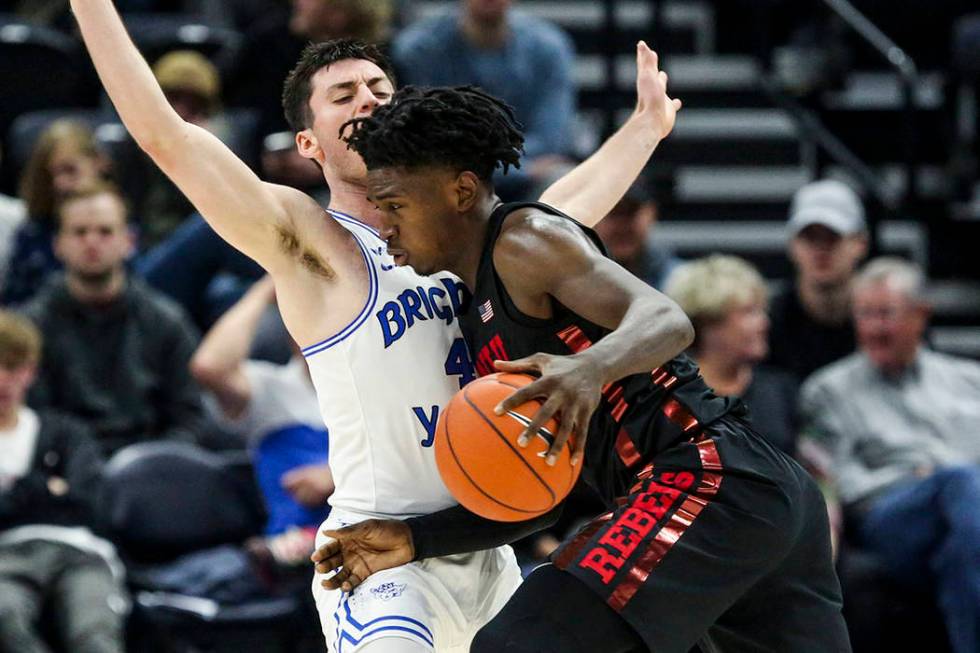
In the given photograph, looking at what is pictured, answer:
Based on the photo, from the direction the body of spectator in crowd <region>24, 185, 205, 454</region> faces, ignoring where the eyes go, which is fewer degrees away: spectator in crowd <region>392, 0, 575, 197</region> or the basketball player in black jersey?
the basketball player in black jersey

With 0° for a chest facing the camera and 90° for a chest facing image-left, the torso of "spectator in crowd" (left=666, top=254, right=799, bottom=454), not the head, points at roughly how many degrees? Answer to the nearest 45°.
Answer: approximately 315°

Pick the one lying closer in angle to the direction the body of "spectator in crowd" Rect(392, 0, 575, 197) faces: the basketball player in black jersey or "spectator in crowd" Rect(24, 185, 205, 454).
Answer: the basketball player in black jersey

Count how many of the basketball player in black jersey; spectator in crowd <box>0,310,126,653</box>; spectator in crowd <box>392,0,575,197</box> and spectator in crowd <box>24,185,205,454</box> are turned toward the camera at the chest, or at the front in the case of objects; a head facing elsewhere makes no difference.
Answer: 3

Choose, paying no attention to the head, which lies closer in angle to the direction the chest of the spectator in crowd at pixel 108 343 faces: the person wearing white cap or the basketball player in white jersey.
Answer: the basketball player in white jersey

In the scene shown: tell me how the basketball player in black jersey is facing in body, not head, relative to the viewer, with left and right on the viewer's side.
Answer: facing to the left of the viewer

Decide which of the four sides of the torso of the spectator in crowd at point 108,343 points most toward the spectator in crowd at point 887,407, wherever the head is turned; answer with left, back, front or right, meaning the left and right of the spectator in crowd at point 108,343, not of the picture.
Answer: left
